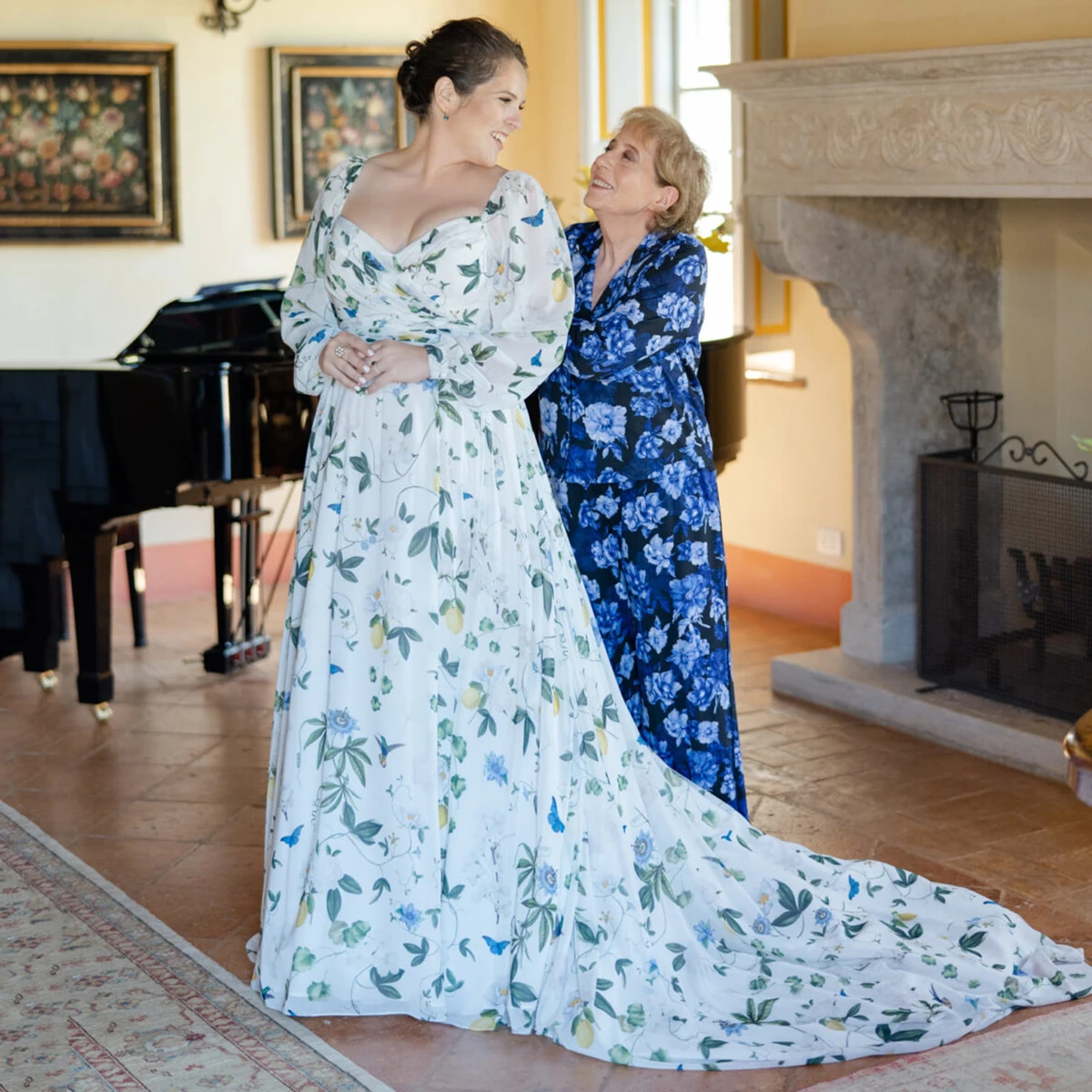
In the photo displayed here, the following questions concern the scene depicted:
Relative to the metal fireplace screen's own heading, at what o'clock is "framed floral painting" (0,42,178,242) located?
The framed floral painting is roughly at 2 o'clock from the metal fireplace screen.

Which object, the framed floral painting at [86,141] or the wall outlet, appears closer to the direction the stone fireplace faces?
the framed floral painting

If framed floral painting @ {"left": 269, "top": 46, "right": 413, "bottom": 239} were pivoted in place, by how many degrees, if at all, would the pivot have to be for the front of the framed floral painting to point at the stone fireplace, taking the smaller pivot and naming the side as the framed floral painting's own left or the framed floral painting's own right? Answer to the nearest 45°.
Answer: approximately 45° to the framed floral painting's own left

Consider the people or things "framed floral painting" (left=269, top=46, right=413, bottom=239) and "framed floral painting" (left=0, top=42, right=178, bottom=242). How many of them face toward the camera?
2

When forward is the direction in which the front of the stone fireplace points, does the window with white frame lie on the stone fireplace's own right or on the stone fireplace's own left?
on the stone fireplace's own right

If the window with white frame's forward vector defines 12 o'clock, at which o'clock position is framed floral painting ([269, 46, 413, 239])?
The framed floral painting is roughly at 3 o'clock from the window with white frame.

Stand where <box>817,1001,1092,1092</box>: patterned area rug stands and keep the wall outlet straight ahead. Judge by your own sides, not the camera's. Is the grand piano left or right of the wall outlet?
left

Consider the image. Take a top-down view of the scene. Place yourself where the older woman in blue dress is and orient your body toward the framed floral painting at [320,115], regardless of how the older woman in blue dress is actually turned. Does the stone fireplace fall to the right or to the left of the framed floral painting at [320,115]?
right

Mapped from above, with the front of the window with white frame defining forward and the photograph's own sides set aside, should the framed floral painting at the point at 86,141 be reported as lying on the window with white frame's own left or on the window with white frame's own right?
on the window with white frame's own right

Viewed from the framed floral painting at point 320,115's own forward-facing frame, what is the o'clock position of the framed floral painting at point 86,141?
the framed floral painting at point 86,141 is roughly at 2 o'clock from the framed floral painting at point 320,115.

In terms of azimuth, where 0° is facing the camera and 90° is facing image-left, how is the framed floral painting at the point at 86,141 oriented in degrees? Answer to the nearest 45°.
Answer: approximately 0°
